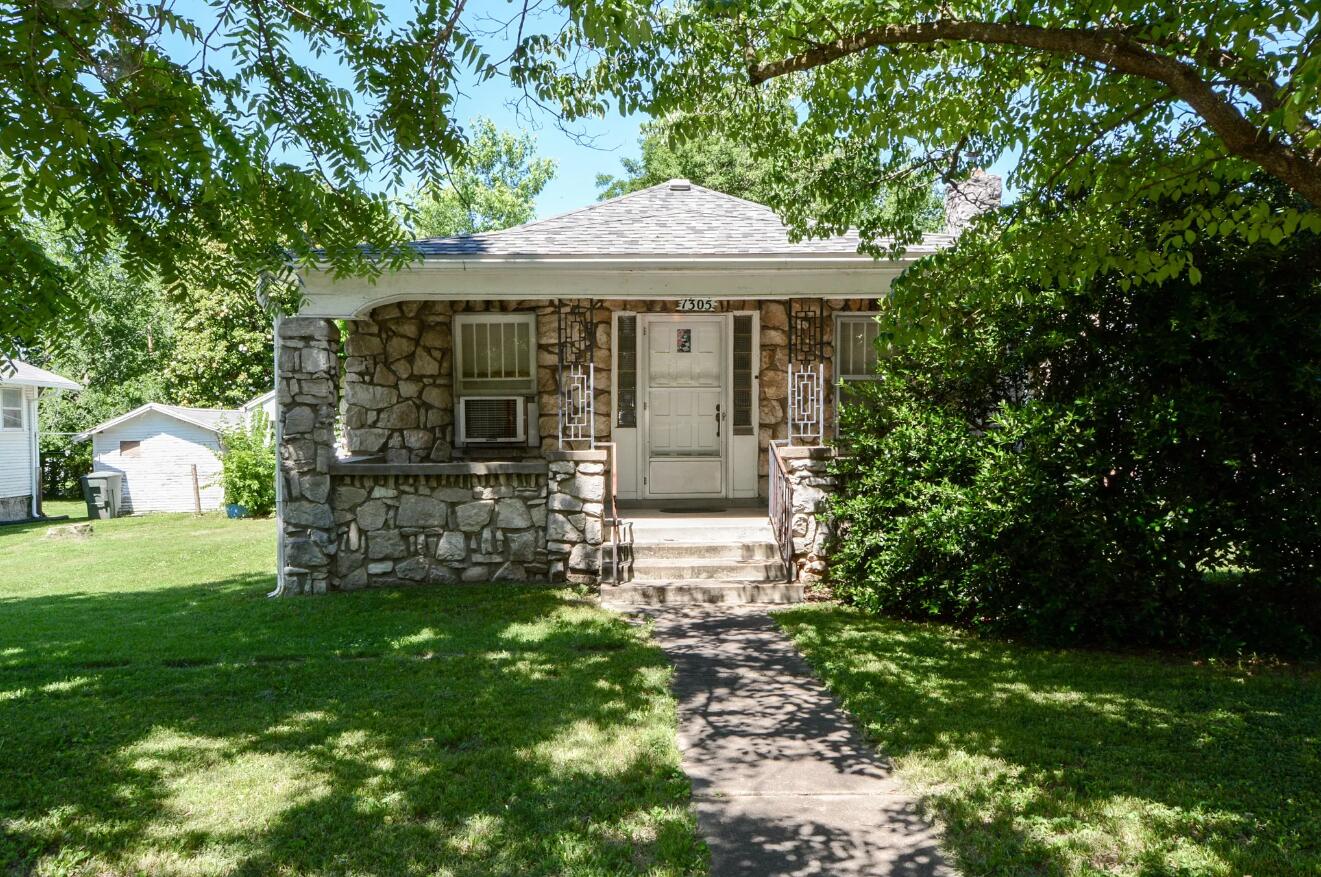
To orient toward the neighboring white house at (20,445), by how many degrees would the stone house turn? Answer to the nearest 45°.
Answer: approximately 135° to its right

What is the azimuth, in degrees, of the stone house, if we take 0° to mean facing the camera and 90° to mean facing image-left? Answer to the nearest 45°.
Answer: approximately 0°

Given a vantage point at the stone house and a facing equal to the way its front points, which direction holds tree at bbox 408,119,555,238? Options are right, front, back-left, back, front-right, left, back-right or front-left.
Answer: back

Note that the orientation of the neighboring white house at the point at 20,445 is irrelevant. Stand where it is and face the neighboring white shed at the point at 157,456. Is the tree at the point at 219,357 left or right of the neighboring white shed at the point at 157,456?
left

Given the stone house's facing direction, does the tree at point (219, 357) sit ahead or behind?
behind

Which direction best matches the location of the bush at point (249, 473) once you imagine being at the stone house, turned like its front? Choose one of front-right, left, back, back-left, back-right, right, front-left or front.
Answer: back-right
